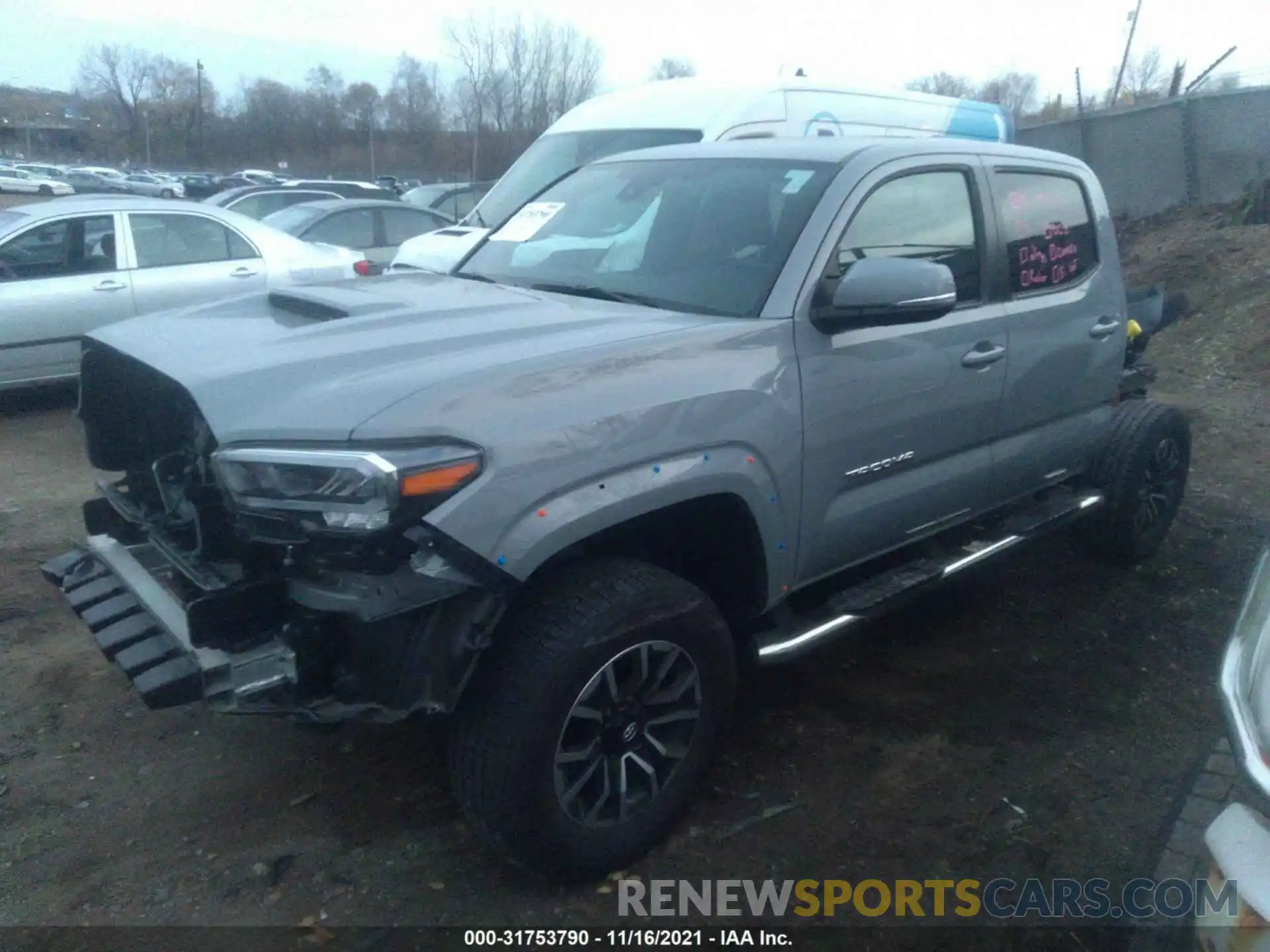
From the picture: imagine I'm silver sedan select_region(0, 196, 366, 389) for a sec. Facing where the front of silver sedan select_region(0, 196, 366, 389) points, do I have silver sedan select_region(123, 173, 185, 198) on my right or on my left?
on my right

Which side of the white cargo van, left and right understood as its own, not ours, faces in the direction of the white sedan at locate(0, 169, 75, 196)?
right

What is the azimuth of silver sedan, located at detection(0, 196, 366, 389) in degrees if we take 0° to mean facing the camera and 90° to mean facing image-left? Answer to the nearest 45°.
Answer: approximately 45°

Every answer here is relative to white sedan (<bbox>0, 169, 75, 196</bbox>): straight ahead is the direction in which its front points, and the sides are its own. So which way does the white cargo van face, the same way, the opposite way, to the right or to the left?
the opposite way

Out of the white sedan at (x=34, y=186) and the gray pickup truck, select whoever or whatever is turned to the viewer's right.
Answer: the white sedan

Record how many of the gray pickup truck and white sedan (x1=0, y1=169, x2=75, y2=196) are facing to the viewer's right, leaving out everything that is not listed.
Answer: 1

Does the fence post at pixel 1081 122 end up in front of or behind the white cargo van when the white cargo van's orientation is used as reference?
behind

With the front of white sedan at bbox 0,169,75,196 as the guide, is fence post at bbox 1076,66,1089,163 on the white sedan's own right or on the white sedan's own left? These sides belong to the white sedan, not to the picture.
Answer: on the white sedan's own right

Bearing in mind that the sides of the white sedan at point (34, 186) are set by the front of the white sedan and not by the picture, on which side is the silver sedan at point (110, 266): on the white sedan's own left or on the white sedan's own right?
on the white sedan's own right

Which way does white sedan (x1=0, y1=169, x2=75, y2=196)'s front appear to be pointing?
to the viewer's right

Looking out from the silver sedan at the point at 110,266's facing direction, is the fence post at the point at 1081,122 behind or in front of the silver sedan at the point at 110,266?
behind
